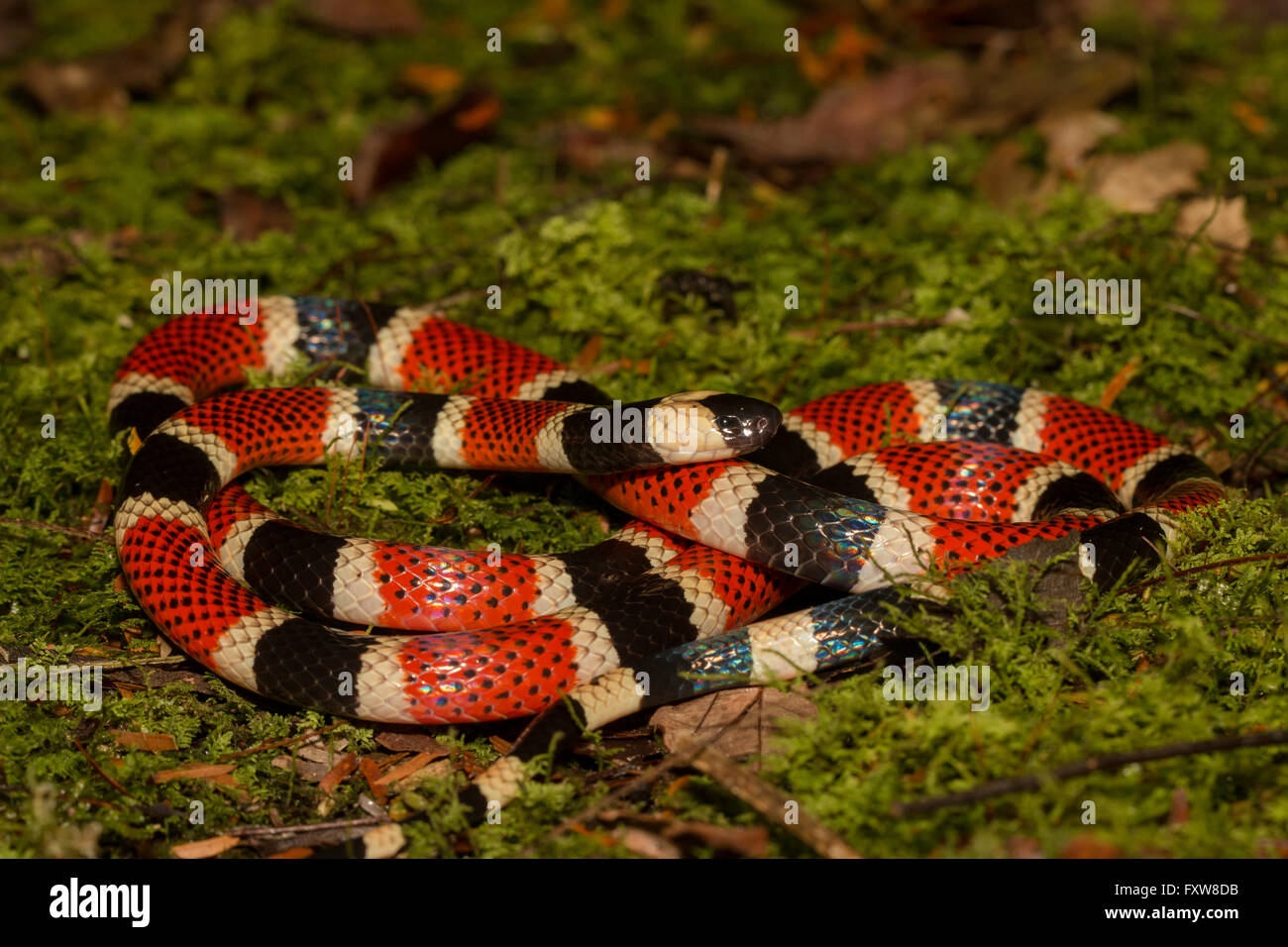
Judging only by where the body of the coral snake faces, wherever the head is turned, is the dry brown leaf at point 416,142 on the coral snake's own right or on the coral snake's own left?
on the coral snake's own left

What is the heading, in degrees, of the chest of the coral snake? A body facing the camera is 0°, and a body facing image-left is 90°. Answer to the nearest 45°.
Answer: approximately 270°

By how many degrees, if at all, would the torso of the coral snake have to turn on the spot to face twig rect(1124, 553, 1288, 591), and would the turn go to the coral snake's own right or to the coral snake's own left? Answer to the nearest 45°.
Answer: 0° — it already faces it

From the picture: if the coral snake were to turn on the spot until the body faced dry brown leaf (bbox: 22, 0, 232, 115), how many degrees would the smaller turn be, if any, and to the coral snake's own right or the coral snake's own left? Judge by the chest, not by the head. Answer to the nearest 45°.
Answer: approximately 135° to the coral snake's own left

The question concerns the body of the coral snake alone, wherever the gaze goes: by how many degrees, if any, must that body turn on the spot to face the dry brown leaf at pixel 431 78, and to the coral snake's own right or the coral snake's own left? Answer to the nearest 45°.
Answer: approximately 90° to the coral snake's own left

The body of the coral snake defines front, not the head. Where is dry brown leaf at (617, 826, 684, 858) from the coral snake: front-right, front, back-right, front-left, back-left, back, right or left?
right

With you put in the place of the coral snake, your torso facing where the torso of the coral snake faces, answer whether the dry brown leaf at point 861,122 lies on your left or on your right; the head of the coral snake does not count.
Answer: on your left

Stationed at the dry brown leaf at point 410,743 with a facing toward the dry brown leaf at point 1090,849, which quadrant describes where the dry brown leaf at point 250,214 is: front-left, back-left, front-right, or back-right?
back-left

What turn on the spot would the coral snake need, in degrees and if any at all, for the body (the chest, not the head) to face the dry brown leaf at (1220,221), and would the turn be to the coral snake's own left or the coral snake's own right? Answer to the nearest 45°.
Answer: approximately 45° to the coral snake's own left
